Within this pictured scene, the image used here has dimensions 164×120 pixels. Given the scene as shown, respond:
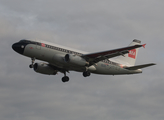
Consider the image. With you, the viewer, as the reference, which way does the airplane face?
facing the viewer and to the left of the viewer
